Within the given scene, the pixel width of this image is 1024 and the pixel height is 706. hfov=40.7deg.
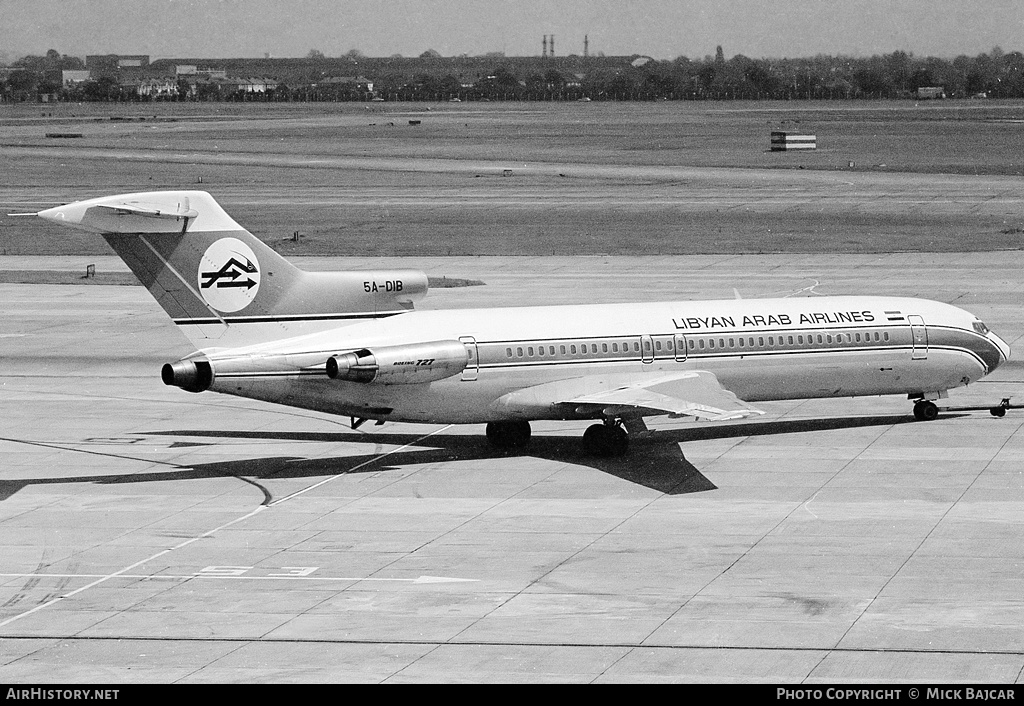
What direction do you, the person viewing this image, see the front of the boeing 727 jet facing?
facing away from the viewer and to the right of the viewer
